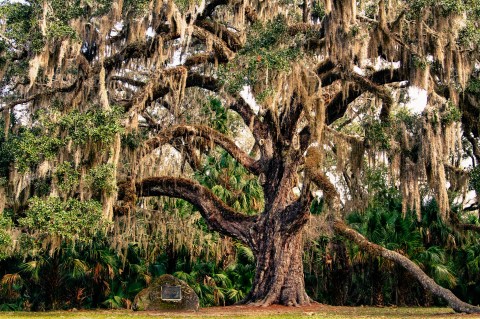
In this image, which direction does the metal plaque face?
toward the camera
